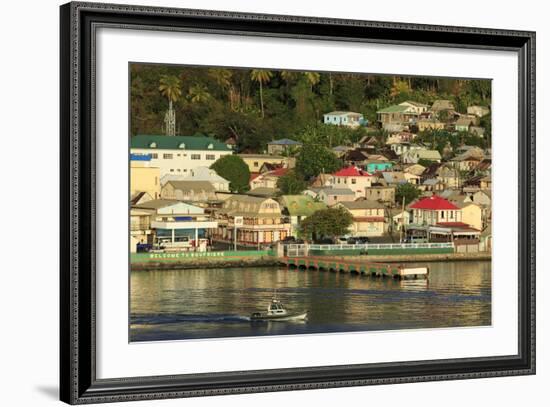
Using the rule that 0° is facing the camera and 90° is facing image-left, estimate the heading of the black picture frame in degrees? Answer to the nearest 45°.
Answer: approximately 315°
